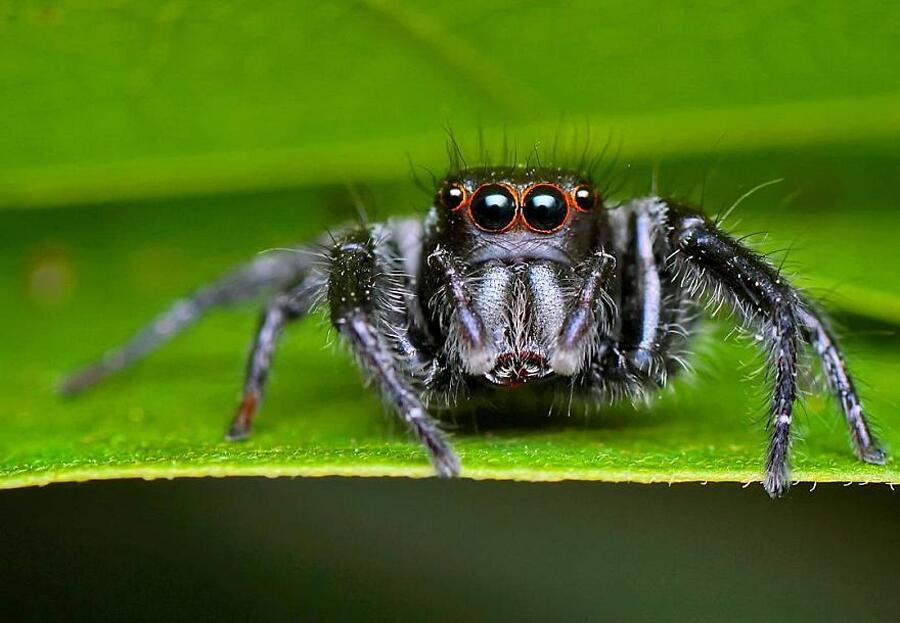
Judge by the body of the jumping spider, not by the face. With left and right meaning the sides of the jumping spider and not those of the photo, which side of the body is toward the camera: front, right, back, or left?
front
